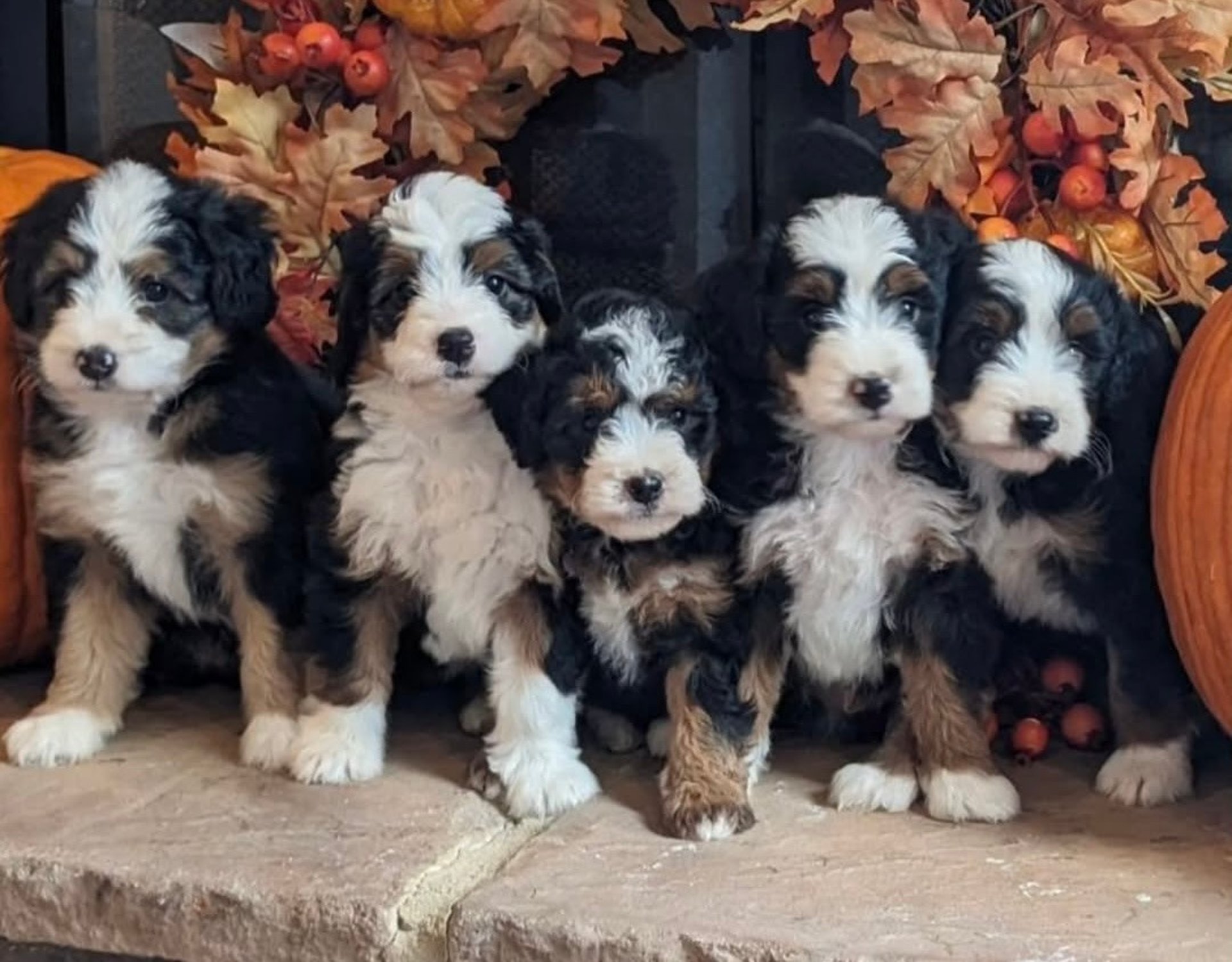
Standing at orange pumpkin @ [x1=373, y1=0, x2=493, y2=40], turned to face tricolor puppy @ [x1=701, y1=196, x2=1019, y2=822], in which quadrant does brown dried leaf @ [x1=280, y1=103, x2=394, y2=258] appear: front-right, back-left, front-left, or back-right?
back-right

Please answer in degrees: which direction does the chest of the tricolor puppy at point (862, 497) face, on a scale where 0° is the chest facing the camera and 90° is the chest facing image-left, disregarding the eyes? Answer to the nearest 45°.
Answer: approximately 0°

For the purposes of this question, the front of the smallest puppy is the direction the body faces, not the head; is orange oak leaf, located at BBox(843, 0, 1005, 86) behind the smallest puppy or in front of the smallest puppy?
behind

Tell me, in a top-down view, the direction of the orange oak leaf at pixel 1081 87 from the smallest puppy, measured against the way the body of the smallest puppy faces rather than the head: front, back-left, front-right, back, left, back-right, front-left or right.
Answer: back-left

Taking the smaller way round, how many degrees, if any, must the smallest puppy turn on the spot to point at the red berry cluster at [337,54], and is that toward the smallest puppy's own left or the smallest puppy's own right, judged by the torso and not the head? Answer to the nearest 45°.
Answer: approximately 135° to the smallest puppy's own right

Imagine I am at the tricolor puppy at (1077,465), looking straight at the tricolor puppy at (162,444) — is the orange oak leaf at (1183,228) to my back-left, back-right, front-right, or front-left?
back-right

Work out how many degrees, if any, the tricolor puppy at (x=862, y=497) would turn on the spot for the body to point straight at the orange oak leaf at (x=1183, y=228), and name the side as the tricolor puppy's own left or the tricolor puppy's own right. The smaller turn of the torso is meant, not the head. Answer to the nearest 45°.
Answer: approximately 135° to the tricolor puppy's own left

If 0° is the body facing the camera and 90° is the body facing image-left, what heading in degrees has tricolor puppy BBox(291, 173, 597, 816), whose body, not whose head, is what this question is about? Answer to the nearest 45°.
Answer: approximately 0°

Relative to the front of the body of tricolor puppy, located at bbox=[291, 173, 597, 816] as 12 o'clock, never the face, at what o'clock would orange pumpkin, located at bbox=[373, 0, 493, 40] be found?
The orange pumpkin is roughly at 6 o'clock from the tricolor puppy.
